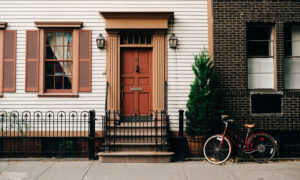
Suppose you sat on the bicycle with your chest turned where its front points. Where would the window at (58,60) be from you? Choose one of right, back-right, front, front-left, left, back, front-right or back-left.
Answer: front

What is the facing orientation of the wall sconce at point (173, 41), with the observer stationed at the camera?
facing the viewer

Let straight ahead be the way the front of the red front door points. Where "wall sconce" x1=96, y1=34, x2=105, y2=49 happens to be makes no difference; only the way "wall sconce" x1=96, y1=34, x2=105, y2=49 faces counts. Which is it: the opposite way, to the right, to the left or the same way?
the same way

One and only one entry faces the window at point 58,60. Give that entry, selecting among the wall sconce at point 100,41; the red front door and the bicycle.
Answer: the bicycle

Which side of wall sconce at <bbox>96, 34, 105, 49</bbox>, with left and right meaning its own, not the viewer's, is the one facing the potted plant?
left

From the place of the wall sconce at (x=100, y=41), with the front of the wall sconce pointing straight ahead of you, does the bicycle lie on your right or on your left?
on your left

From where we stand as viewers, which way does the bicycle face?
facing to the left of the viewer

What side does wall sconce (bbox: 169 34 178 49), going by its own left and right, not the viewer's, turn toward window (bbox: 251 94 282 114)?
left

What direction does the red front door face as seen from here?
toward the camera

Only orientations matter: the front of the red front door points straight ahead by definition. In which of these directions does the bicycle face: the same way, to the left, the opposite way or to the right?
to the right

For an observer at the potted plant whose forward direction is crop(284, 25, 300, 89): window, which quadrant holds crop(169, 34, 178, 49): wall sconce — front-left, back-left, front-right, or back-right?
back-left

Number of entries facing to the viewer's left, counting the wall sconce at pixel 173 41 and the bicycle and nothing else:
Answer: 1

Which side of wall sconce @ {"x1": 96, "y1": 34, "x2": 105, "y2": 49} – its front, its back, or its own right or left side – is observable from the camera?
front

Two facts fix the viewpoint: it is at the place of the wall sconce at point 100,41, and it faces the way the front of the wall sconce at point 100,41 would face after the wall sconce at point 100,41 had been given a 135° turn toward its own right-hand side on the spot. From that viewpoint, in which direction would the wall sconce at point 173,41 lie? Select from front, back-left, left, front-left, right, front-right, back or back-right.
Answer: back-right
